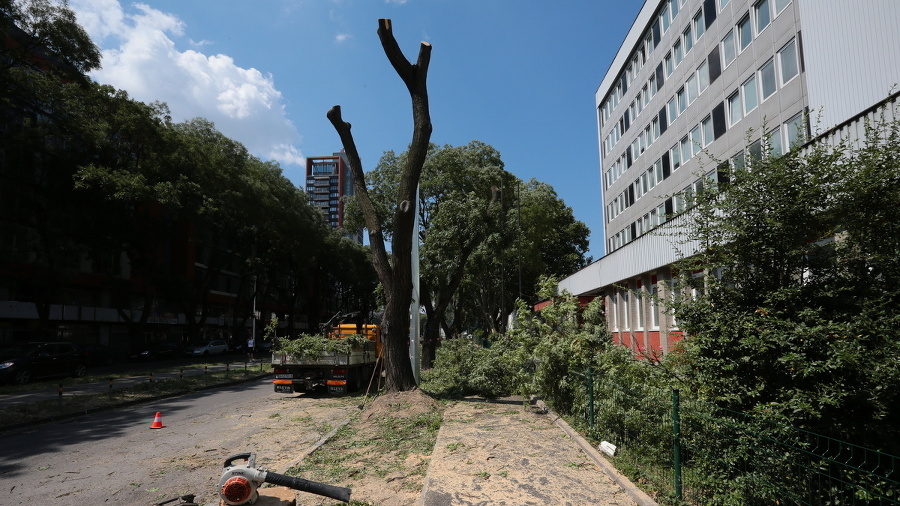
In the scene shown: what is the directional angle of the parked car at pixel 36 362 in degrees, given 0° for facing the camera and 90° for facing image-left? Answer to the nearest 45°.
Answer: approximately 45°

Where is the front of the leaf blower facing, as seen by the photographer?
facing to the right of the viewer

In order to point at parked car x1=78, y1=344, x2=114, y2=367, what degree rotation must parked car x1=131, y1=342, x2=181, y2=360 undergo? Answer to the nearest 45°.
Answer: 0° — it already faces it

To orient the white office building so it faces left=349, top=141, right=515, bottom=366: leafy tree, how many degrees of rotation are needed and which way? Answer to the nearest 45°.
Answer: approximately 45° to its right

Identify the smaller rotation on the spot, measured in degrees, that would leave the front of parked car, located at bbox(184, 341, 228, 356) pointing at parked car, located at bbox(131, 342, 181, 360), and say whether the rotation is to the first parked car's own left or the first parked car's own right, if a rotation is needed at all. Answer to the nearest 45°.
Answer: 0° — it already faces it

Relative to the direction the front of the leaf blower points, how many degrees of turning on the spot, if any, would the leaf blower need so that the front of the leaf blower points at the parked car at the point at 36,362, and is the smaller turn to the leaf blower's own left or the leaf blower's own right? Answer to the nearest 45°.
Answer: approximately 135° to the leaf blower's own left

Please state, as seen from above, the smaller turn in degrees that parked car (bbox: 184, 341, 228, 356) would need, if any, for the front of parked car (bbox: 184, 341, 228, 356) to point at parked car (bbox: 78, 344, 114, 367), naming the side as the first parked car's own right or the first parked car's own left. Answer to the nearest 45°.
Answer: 0° — it already faces it

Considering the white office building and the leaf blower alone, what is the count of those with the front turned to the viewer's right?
1

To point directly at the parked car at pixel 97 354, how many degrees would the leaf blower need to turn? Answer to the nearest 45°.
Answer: approximately 90° to its left

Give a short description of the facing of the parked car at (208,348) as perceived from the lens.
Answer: facing the viewer and to the left of the viewer

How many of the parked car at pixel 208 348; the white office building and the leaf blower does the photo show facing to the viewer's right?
1

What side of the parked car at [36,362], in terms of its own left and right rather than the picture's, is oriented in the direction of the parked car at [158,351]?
back

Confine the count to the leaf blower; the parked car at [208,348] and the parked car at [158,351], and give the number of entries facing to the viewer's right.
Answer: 1

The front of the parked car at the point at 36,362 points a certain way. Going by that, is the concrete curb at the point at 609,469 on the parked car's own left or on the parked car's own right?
on the parked car's own left

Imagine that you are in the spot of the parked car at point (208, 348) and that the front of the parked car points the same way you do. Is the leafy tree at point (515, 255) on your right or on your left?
on your left

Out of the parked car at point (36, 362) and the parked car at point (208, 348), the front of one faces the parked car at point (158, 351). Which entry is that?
the parked car at point (208, 348)
